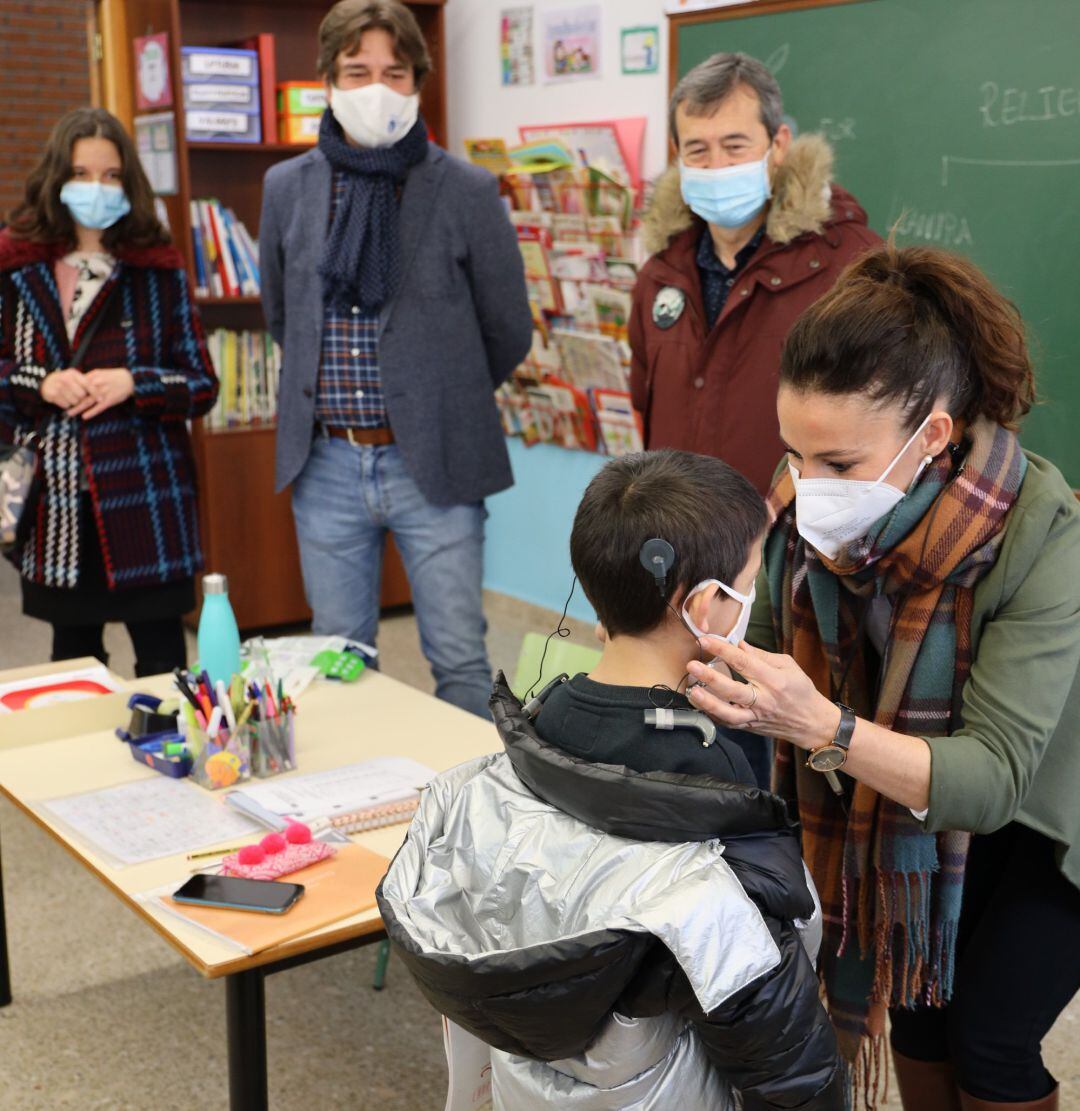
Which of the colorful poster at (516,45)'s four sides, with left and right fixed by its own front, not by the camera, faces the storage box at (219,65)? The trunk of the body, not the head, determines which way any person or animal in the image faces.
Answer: right

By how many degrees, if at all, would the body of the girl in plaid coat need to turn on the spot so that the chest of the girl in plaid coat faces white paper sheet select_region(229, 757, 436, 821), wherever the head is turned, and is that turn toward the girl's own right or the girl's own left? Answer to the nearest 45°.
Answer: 0° — they already face it

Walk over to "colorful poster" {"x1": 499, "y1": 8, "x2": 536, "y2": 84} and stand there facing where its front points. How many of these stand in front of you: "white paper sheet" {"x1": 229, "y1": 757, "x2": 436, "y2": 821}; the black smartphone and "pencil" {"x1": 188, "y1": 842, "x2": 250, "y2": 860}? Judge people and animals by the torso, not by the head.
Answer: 3

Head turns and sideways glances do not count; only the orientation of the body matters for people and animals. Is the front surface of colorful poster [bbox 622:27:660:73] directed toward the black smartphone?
yes

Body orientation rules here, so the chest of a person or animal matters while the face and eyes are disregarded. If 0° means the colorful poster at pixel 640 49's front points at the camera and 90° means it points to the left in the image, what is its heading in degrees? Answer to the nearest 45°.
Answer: approximately 0°

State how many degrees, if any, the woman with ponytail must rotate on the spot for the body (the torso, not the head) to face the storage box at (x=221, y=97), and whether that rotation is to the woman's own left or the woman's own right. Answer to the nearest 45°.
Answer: approximately 90° to the woman's own right
